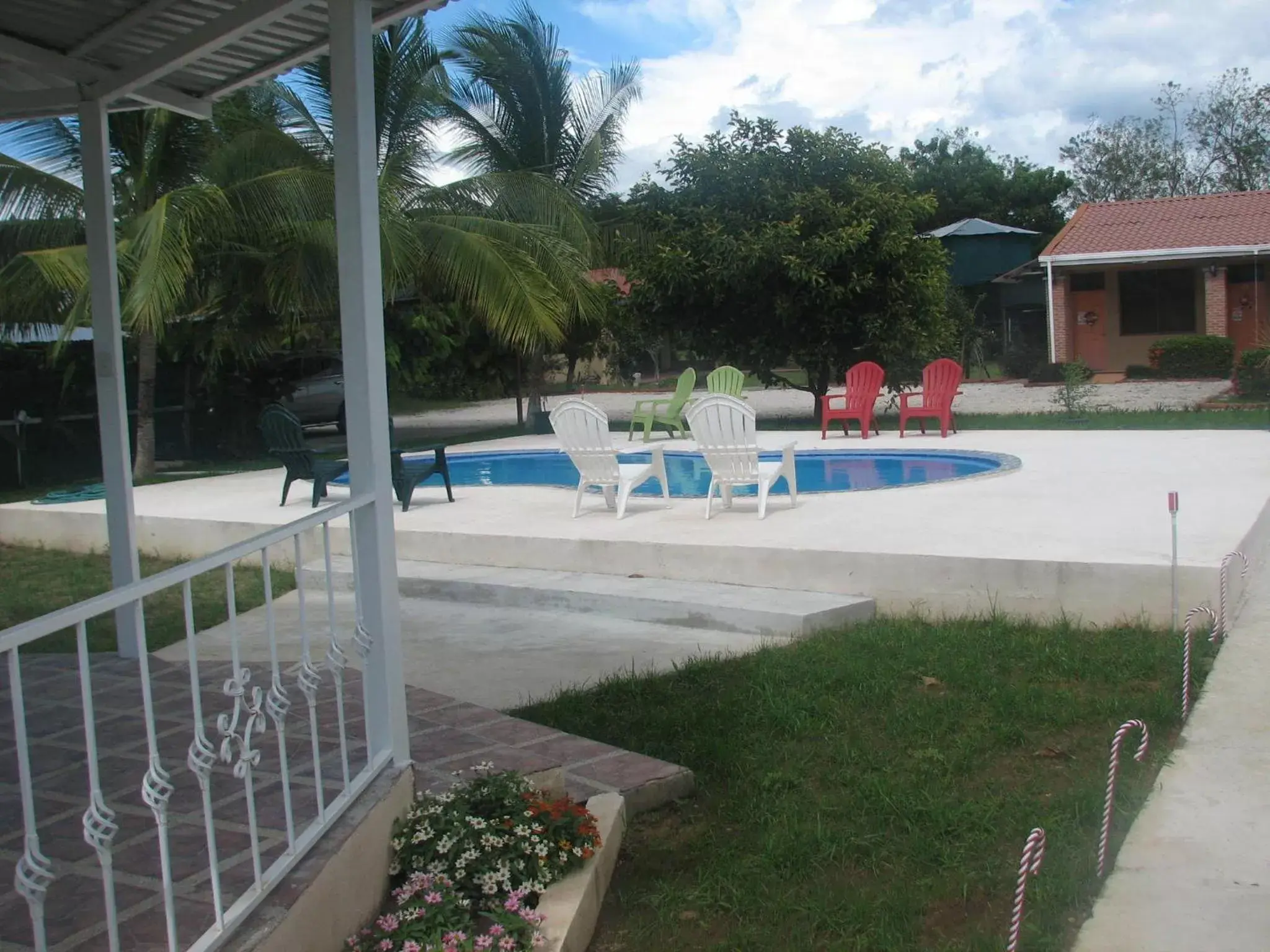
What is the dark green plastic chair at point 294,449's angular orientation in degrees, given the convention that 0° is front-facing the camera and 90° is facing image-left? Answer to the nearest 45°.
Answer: approximately 225°

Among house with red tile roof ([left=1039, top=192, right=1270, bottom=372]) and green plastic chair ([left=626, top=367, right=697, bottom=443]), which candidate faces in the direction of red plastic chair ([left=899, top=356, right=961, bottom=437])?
the house with red tile roof

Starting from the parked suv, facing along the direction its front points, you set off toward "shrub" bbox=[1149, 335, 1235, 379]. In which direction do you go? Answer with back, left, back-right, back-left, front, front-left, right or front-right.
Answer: back-left
